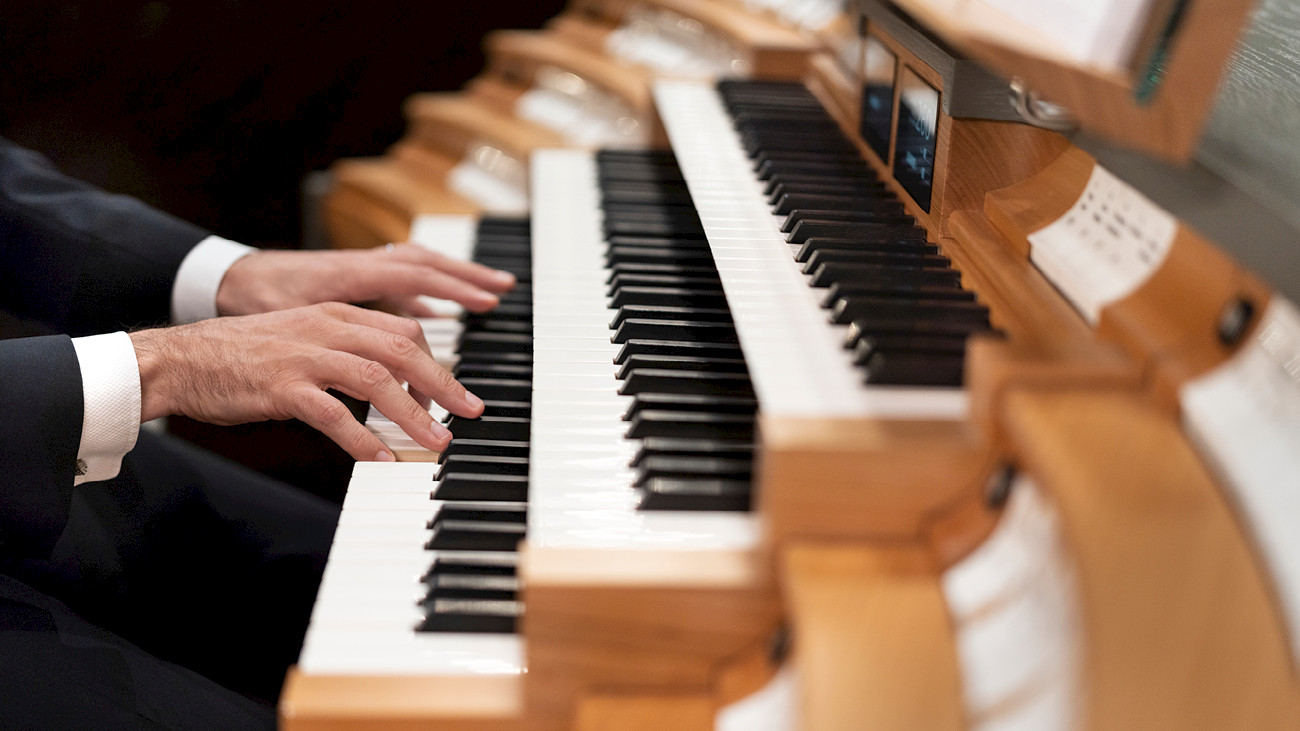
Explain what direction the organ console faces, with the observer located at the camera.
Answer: facing to the left of the viewer
